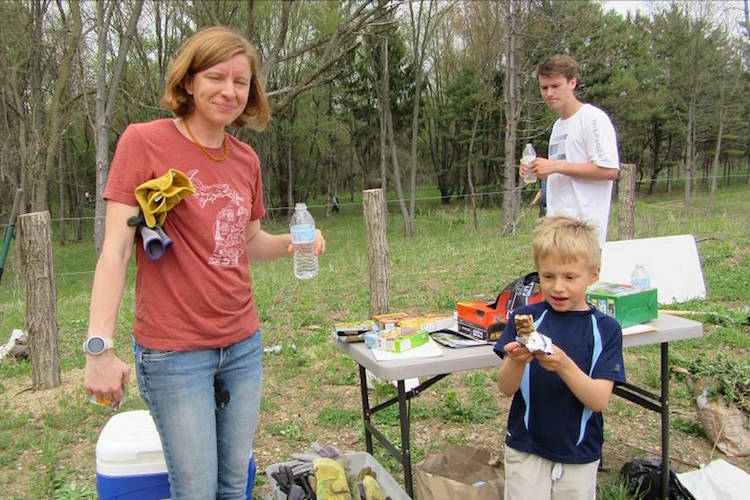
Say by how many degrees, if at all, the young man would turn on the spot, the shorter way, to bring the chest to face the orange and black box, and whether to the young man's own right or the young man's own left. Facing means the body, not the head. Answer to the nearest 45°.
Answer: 0° — they already face it

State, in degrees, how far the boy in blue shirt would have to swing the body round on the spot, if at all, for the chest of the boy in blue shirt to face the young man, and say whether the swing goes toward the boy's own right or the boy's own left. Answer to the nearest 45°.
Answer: approximately 180°

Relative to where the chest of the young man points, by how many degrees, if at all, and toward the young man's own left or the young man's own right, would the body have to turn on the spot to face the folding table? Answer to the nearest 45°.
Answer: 0° — they already face it

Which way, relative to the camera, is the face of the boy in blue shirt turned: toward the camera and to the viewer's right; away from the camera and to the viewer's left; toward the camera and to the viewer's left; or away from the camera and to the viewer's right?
toward the camera and to the viewer's left

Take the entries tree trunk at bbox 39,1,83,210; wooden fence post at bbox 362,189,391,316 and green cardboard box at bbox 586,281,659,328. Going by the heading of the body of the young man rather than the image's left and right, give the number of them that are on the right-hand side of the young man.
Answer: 2

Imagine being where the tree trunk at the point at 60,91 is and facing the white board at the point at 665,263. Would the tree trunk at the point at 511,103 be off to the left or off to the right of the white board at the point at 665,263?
left

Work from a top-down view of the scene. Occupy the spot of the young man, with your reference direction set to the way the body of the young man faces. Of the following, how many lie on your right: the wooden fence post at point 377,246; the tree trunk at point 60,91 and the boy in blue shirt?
2

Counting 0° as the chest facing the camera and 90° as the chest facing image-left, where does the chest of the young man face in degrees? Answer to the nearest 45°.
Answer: approximately 45°

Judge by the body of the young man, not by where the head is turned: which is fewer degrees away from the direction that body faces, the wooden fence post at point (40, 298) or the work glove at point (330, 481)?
the work glove

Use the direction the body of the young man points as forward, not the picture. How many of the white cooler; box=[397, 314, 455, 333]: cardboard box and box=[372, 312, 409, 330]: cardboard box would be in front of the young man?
3

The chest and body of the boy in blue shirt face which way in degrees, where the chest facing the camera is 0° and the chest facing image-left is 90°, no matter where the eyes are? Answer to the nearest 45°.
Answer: approximately 0°

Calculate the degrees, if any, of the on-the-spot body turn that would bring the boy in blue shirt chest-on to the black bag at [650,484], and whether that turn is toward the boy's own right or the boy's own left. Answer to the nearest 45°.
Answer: approximately 135° to the boy's own left

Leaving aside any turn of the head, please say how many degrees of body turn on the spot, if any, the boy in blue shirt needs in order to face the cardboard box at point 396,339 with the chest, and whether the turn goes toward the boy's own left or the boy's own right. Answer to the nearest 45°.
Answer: approximately 135° to the boy's own right
